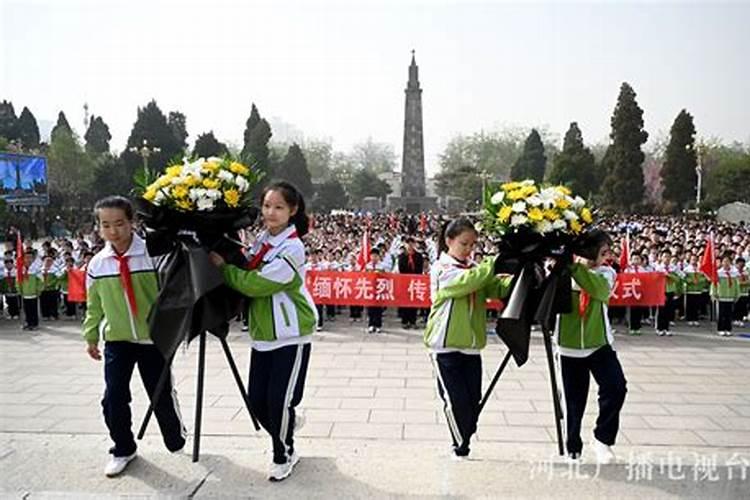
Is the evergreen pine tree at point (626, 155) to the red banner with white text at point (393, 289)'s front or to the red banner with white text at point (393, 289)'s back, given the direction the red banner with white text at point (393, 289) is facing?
to the back

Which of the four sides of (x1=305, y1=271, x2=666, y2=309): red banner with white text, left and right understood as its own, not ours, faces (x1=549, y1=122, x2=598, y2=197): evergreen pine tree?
back

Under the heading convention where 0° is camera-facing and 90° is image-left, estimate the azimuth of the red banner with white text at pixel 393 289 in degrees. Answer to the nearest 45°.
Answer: approximately 0°

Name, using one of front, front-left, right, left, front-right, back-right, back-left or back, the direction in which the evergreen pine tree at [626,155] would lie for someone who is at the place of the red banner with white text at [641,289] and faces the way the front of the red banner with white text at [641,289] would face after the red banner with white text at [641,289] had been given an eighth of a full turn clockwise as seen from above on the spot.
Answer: back-right

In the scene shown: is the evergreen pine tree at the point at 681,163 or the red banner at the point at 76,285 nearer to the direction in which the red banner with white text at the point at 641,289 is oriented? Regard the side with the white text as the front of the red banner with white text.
the red banner

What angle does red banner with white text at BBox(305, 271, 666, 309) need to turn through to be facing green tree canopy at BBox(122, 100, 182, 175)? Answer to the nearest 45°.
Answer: approximately 135° to its right

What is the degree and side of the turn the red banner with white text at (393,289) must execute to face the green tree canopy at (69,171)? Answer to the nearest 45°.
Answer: approximately 135° to its right

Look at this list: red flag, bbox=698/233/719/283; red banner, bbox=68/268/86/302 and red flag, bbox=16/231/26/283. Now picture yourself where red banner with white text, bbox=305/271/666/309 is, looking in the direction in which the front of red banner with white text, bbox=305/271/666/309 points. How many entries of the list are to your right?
2
